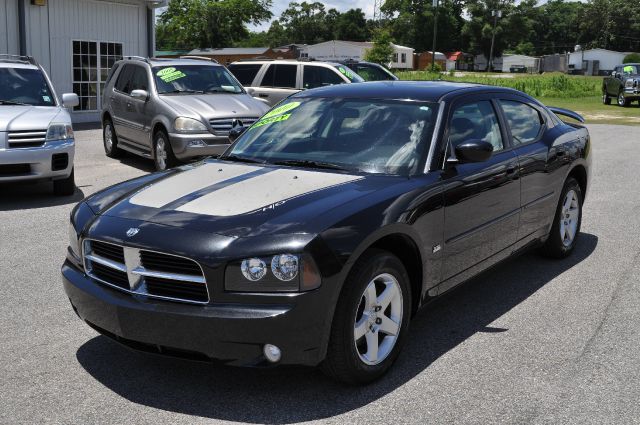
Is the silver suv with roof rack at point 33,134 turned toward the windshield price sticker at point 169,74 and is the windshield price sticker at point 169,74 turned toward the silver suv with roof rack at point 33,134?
no

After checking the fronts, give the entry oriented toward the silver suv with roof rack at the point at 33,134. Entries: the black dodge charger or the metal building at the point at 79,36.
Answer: the metal building

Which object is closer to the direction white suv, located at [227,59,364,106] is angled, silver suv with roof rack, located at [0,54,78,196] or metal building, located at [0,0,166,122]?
the silver suv with roof rack

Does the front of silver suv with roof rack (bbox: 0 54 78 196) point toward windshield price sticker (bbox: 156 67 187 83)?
no

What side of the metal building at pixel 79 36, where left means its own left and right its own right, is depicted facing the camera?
front

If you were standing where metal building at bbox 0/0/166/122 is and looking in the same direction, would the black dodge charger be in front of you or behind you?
in front

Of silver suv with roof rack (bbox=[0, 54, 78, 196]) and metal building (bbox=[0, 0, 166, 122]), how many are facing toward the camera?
2

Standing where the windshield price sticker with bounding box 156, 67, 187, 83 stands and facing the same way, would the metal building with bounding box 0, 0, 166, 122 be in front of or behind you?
behind

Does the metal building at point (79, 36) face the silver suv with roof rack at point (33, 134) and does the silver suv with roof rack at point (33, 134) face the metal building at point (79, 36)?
no

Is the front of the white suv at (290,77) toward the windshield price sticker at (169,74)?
no

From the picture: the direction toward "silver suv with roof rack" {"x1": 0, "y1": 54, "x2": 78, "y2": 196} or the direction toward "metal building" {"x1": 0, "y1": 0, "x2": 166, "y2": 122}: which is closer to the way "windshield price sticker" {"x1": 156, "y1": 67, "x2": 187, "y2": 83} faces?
the silver suv with roof rack

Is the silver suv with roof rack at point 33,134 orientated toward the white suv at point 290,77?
no

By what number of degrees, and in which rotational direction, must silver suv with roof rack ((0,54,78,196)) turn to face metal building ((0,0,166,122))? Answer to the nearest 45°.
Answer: approximately 180°

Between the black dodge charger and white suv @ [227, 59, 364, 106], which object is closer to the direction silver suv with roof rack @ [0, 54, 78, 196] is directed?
the black dodge charger

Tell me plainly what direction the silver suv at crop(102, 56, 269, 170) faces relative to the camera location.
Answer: facing the viewer and to the right of the viewer

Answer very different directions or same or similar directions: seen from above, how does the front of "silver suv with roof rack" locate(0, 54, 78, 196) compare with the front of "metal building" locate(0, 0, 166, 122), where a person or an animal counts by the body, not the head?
same or similar directions

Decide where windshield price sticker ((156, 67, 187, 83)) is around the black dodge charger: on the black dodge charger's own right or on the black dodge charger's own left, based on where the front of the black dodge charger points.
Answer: on the black dodge charger's own right
